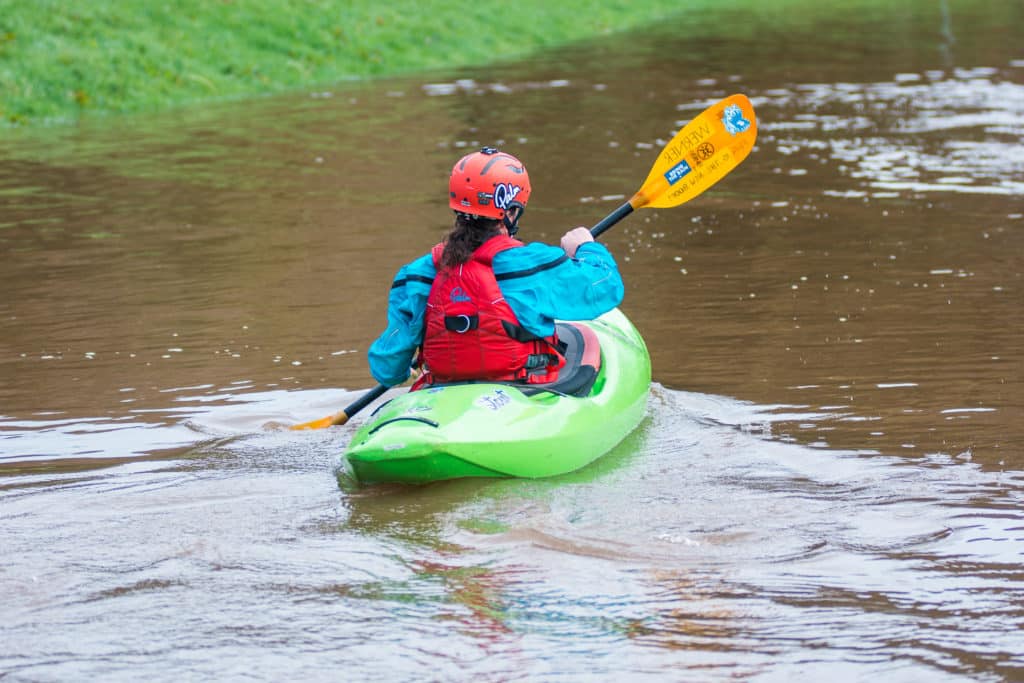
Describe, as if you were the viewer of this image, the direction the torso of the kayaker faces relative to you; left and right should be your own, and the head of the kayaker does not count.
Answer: facing away from the viewer and to the right of the viewer

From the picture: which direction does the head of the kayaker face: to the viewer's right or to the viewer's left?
to the viewer's right
